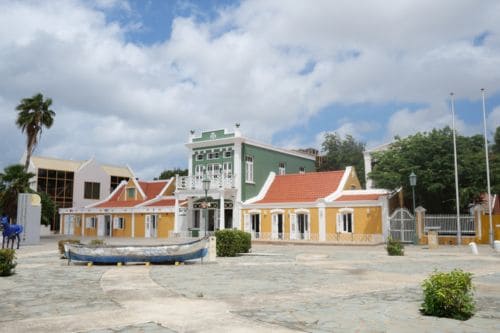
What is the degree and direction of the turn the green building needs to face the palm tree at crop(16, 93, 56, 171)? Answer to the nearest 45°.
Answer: approximately 45° to its right

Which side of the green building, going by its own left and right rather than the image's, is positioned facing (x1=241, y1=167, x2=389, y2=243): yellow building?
left

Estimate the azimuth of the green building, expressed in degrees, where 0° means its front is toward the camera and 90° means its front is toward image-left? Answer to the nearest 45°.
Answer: approximately 45°

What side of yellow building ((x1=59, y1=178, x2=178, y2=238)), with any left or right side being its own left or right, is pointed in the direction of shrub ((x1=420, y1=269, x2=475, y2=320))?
front

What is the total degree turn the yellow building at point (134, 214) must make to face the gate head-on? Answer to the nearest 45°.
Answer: approximately 45° to its left

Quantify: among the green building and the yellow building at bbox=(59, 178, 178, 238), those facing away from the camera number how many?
0

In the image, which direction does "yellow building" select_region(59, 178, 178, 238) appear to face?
toward the camera

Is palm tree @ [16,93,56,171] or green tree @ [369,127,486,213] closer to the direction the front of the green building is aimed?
the palm tree

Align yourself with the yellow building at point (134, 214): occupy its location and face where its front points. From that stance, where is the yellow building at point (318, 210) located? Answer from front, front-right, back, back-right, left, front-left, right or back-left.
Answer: front-left

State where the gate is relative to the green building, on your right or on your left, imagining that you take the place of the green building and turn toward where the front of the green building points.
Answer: on your left

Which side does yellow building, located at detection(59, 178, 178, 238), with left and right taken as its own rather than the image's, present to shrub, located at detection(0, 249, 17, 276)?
front

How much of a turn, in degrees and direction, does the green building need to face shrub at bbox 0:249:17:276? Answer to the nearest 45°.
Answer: approximately 45° to its left
